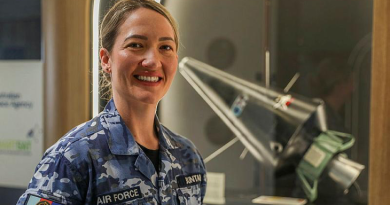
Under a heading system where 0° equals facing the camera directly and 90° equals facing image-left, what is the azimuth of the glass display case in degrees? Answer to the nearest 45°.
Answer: approximately 0°

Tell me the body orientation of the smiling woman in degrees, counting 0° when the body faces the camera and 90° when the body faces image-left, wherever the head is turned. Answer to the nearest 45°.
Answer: approximately 315°

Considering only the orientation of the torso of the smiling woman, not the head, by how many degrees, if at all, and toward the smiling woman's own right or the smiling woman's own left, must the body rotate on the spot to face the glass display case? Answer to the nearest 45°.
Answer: approximately 90° to the smiling woman's own left
